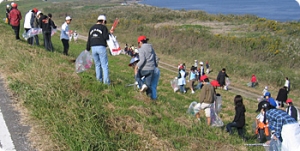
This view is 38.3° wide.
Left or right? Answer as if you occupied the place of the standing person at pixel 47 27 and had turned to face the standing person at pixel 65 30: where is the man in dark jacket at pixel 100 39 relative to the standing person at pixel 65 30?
right

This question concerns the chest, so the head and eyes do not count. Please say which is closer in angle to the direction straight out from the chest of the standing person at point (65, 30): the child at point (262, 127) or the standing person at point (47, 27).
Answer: the child
